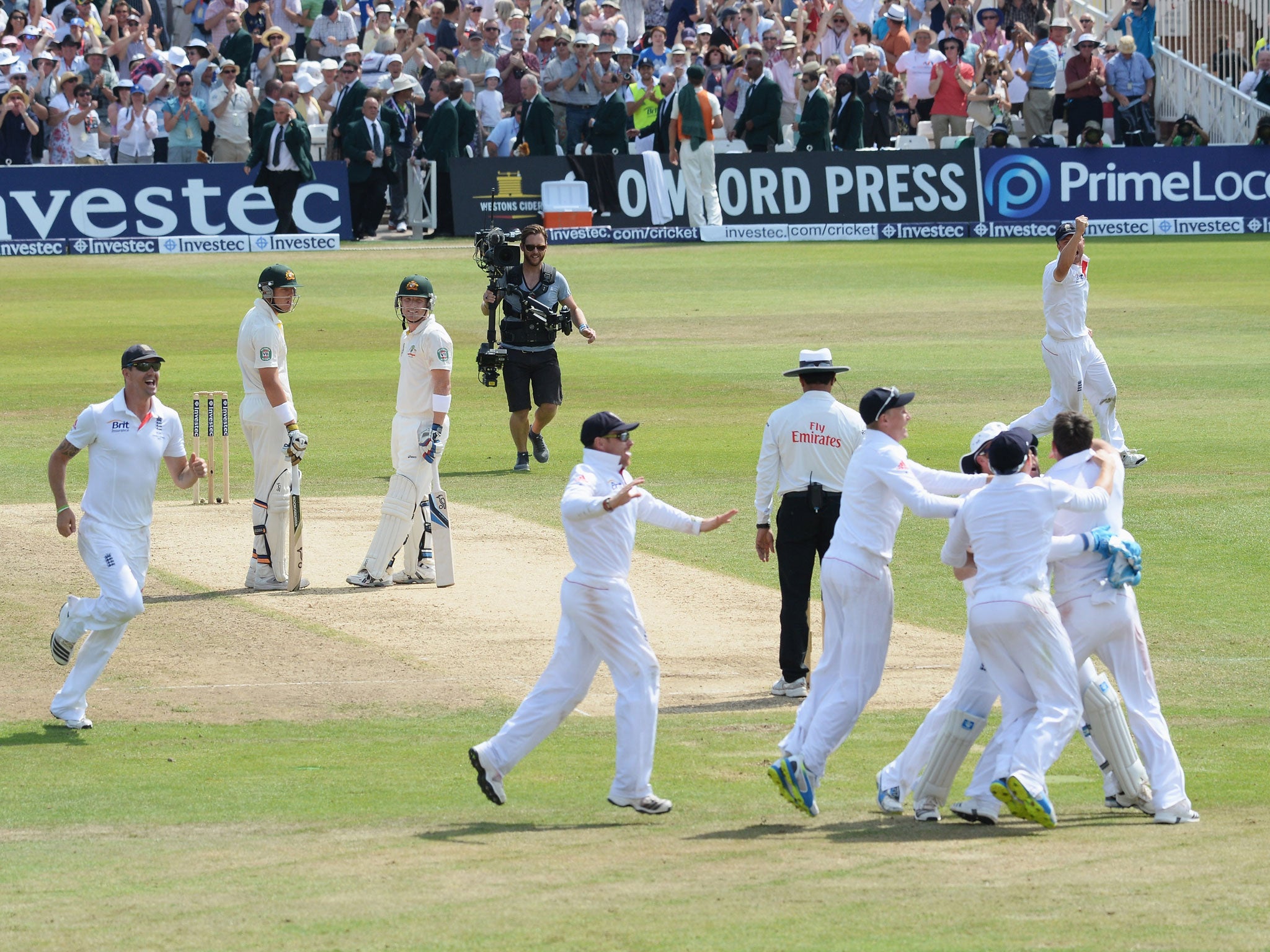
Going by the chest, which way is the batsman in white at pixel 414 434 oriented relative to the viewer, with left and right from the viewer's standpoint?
facing the viewer and to the left of the viewer

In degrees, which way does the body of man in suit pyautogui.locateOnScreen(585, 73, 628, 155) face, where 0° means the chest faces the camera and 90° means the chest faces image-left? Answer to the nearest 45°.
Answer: approximately 45°

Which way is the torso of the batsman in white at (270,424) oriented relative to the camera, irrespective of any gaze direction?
to the viewer's right

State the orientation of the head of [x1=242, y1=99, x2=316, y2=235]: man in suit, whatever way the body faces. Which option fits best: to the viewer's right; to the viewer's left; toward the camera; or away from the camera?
toward the camera

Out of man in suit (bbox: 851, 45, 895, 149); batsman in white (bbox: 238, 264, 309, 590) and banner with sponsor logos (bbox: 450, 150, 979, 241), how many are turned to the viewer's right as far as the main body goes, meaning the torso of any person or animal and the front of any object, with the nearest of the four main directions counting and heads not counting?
1

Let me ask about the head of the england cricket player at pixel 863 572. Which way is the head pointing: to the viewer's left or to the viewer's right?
to the viewer's right

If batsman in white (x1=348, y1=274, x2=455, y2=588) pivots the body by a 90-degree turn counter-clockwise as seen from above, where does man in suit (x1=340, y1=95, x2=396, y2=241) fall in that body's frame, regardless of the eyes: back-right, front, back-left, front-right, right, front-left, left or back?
back-left

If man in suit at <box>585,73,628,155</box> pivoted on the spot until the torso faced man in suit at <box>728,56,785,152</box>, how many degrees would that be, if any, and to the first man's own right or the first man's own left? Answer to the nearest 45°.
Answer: approximately 135° to the first man's own left

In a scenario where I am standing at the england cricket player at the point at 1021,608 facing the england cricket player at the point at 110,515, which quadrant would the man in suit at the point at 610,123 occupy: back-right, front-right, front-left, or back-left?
front-right

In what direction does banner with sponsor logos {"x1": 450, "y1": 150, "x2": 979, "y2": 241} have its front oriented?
toward the camera

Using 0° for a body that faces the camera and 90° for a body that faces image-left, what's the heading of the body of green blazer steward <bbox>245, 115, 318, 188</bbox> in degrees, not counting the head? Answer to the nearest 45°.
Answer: approximately 0°

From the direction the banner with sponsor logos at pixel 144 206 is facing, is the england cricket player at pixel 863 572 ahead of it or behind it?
ahead

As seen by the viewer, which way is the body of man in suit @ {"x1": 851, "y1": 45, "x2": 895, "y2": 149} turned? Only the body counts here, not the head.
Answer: toward the camera

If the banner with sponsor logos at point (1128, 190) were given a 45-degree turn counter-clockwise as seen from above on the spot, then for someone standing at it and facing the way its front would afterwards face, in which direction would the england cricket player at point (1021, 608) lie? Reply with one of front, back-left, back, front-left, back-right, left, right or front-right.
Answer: front-right

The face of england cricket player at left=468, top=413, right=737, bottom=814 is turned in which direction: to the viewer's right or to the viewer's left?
to the viewer's right

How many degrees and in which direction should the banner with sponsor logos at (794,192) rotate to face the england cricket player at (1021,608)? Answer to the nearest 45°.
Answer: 0° — it already faces them

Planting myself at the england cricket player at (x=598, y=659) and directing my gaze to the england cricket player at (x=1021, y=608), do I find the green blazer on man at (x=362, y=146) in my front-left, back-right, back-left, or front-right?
back-left
